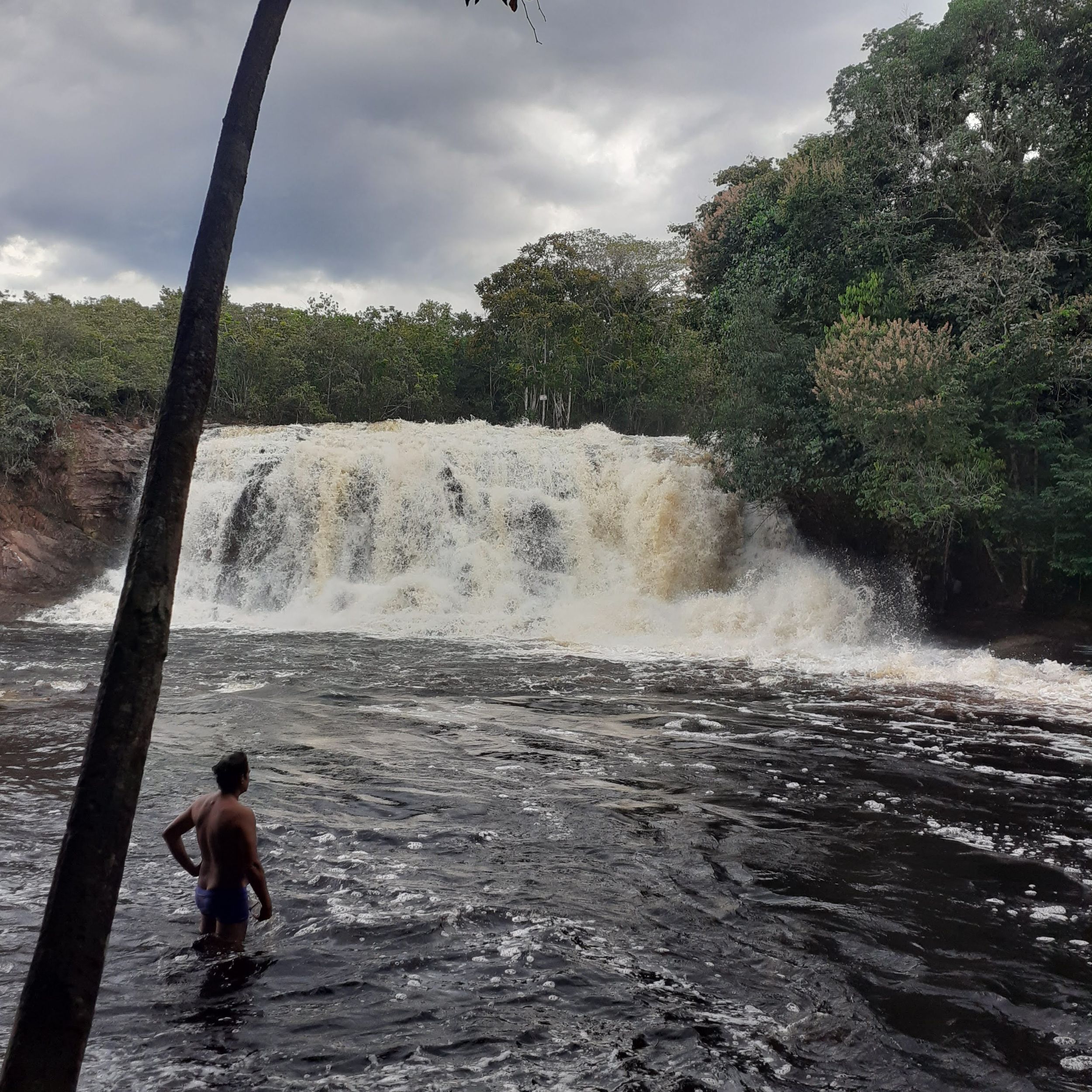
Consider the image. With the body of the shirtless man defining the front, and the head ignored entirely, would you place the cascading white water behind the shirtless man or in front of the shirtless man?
in front

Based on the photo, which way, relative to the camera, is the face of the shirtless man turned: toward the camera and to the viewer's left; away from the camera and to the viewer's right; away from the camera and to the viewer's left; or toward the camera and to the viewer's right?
away from the camera and to the viewer's right

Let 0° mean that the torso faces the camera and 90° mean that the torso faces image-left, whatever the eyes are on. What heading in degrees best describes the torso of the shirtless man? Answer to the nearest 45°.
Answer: approximately 225°
